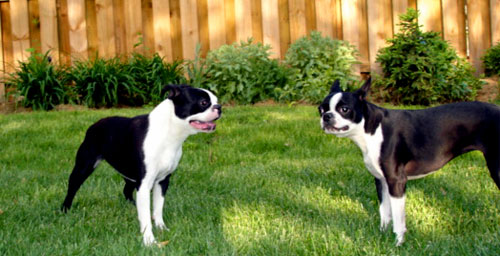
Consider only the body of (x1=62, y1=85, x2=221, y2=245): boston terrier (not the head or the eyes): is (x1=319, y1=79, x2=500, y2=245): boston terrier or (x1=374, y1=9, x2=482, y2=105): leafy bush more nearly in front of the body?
the boston terrier

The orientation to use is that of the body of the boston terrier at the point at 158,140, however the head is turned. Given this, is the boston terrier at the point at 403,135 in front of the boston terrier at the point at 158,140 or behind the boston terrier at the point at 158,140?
in front

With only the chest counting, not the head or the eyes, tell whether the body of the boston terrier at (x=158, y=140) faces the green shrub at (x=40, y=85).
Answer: no

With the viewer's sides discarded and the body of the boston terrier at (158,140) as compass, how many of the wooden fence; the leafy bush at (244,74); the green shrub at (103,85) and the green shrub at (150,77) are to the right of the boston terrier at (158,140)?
0

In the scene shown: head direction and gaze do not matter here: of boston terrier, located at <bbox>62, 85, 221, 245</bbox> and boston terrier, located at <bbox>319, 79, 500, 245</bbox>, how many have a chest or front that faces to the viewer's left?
1

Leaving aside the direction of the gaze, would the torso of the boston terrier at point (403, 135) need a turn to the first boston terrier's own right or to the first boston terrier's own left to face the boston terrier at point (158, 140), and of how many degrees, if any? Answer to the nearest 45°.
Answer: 0° — it already faces it

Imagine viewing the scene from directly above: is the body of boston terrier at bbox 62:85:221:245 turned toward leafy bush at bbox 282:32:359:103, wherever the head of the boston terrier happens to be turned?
no

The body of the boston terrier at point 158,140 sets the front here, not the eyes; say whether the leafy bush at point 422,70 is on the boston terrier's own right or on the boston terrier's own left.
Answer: on the boston terrier's own left

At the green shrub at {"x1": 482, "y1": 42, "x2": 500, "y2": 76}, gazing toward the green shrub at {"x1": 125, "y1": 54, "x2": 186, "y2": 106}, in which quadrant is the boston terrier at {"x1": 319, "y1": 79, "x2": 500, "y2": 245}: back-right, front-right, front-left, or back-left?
front-left

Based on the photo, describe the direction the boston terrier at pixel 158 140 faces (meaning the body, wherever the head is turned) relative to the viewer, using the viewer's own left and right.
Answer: facing the viewer and to the right of the viewer

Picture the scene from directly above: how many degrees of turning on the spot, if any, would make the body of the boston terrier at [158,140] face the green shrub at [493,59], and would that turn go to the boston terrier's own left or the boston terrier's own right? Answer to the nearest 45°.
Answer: approximately 90° to the boston terrier's own left

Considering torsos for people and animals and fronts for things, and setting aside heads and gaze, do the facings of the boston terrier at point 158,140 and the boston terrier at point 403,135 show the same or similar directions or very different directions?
very different directions

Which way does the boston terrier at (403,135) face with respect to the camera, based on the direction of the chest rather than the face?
to the viewer's left
